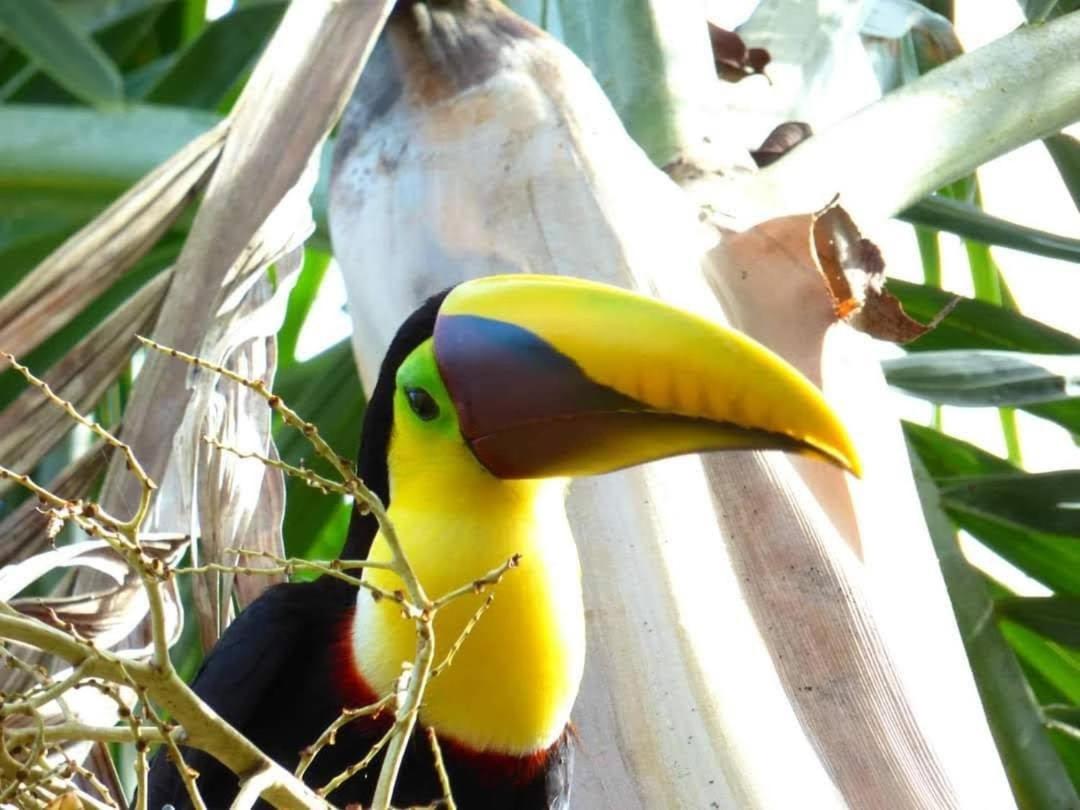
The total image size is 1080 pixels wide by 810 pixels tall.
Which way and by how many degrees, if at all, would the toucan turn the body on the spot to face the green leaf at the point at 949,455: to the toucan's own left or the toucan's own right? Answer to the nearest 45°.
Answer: approximately 45° to the toucan's own left

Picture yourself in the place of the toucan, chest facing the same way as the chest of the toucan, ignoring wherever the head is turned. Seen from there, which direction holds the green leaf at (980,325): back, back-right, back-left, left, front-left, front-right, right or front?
front-left
